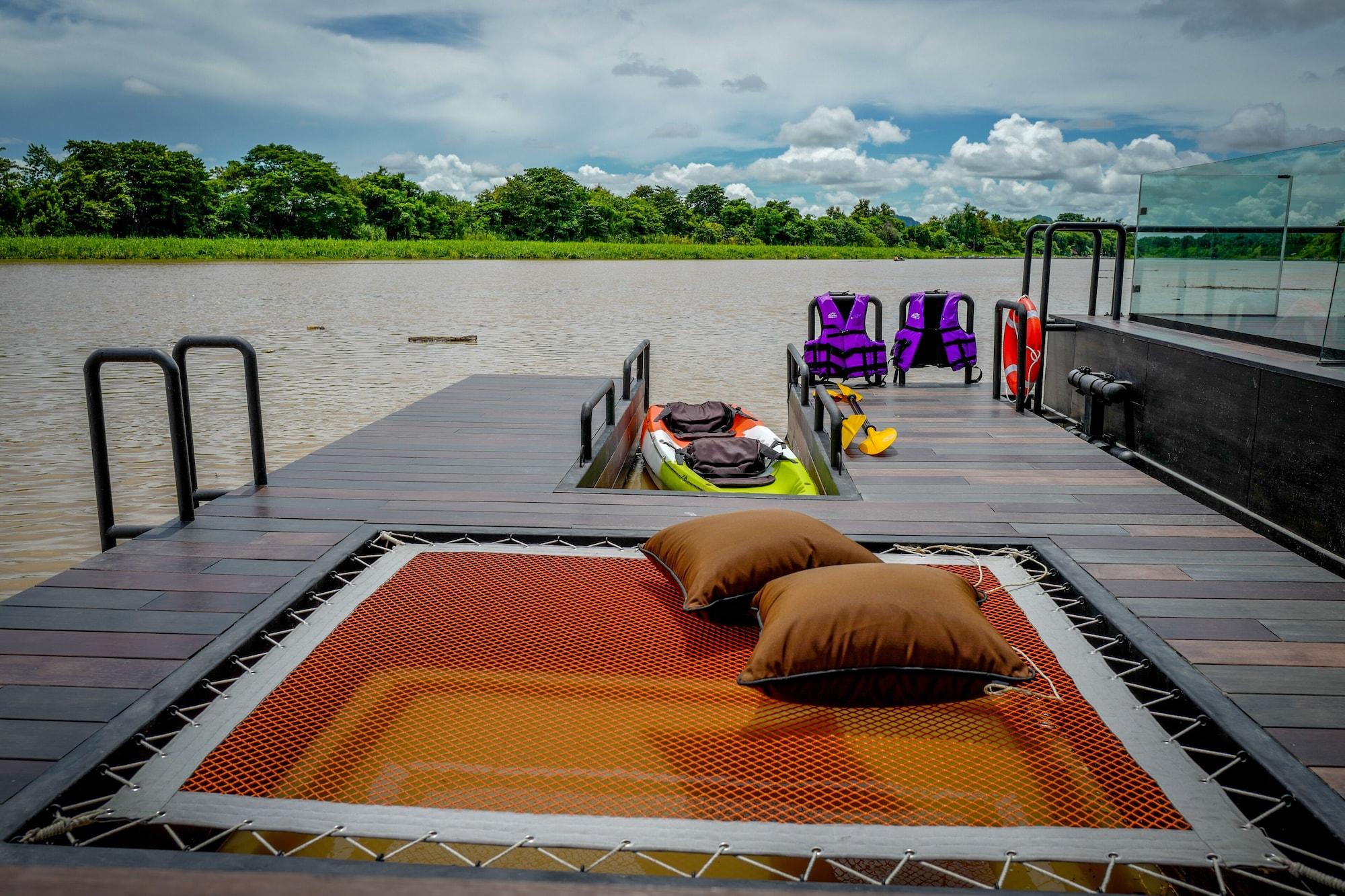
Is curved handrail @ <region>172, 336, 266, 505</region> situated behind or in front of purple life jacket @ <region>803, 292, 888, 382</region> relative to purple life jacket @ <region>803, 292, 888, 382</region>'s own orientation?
in front

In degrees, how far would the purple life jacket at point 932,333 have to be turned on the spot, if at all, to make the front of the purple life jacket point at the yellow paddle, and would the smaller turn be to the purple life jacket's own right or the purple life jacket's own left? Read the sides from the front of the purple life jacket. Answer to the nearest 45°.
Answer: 0° — it already faces it

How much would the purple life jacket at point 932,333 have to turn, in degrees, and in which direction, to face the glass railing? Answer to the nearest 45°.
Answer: approximately 45° to its left

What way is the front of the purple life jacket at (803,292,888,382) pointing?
toward the camera

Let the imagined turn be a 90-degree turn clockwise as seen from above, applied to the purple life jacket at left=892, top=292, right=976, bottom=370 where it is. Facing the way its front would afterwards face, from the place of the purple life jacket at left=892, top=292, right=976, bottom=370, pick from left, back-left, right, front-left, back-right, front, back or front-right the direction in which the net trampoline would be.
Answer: left

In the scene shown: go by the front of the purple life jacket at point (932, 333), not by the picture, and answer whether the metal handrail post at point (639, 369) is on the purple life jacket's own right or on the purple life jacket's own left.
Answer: on the purple life jacket's own right

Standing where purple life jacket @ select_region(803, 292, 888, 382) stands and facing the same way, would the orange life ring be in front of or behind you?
in front

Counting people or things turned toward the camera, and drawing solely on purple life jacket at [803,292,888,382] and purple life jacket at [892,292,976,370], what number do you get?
2

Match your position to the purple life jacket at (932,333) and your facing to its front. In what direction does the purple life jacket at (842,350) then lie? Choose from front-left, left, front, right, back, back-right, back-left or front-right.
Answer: front-right

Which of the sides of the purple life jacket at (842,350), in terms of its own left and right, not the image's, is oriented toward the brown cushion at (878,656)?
front

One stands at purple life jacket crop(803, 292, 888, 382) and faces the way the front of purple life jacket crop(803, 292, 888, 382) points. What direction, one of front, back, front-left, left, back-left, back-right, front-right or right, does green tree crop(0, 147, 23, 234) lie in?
back-right

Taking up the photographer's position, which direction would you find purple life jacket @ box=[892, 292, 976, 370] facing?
facing the viewer

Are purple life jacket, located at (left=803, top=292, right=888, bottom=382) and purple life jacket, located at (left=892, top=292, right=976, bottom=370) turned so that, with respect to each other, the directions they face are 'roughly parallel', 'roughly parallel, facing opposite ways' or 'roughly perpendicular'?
roughly parallel

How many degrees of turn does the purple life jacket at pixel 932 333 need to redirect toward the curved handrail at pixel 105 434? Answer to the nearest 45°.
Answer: approximately 45° to its right

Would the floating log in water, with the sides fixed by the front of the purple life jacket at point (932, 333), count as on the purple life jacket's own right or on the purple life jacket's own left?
on the purple life jacket's own right
